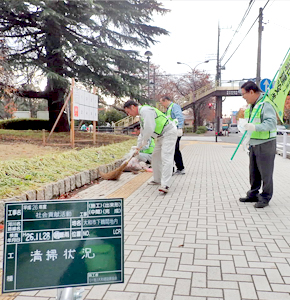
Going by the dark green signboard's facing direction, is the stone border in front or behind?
behind

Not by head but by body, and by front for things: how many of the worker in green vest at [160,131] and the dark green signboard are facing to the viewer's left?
1

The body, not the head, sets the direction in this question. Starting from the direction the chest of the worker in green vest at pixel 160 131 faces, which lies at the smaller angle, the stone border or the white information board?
the stone border

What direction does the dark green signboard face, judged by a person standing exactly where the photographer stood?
facing the viewer

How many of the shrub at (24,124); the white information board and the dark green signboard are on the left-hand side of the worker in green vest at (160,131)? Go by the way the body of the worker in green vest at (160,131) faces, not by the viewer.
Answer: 1

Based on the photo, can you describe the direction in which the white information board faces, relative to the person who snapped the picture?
facing the viewer and to the right of the viewer

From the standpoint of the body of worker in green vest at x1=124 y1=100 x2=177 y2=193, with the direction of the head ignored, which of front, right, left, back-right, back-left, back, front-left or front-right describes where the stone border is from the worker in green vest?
front

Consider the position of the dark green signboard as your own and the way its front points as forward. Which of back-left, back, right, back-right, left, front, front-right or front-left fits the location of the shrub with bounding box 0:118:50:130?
back

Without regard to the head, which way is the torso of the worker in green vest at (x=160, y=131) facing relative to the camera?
to the viewer's left

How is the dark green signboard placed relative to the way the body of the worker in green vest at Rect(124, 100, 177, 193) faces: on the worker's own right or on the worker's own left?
on the worker's own left

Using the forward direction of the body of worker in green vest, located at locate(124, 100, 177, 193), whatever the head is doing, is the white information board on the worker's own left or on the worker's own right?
on the worker's own right

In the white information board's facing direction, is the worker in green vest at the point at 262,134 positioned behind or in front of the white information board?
in front

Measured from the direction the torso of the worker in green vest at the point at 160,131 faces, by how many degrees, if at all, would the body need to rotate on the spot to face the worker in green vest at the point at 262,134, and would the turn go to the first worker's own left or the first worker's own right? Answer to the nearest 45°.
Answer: approximately 135° to the first worker's own left

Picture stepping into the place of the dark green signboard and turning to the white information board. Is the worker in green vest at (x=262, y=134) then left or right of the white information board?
right

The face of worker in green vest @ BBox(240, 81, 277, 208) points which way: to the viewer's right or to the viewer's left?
to the viewer's left
